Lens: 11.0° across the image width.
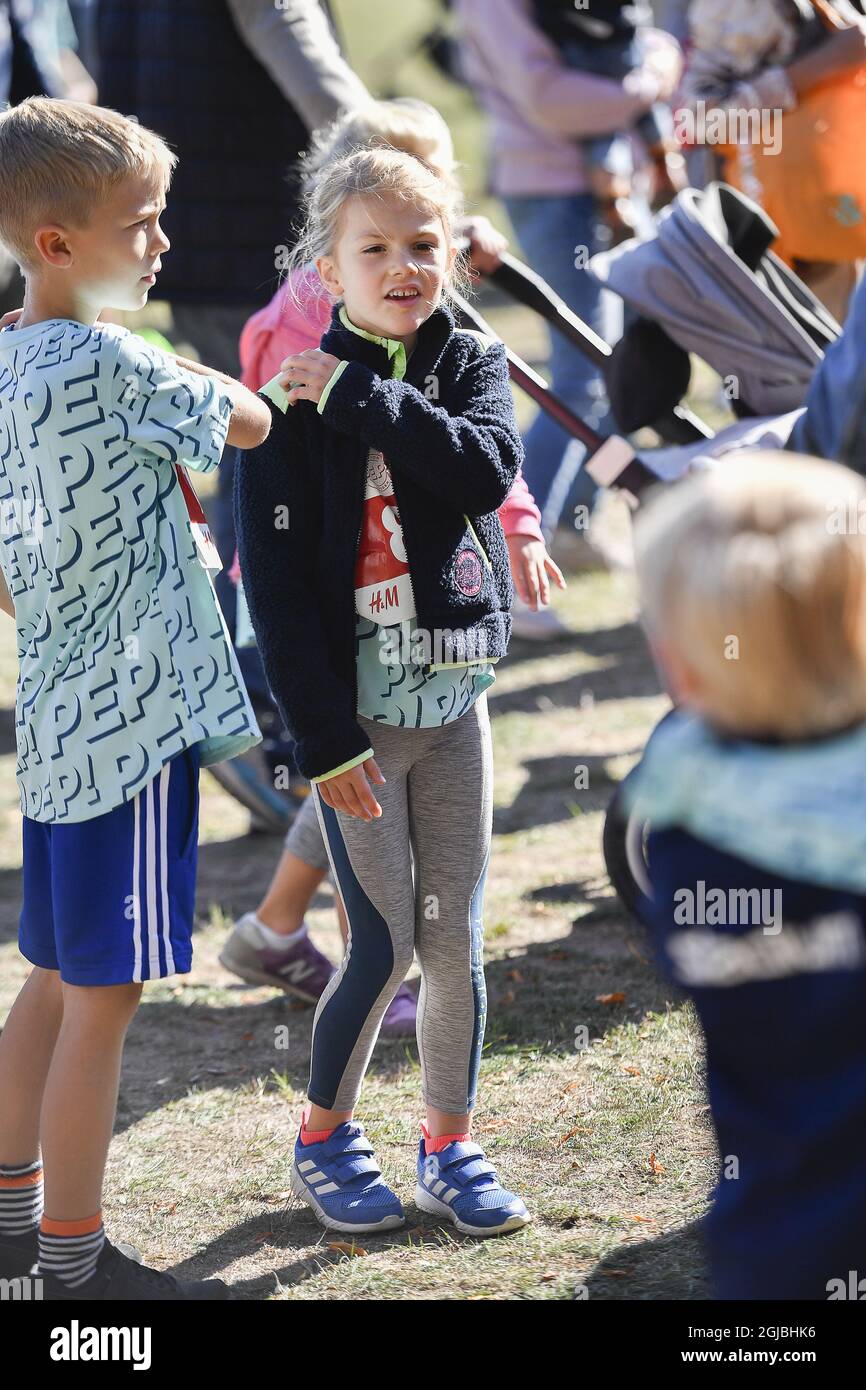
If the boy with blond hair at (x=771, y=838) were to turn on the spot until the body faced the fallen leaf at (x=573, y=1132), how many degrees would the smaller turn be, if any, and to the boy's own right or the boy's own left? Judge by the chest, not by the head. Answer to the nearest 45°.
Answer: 0° — they already face it

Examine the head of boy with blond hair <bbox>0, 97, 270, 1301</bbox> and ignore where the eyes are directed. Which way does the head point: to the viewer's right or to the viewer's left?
to the viewer's right

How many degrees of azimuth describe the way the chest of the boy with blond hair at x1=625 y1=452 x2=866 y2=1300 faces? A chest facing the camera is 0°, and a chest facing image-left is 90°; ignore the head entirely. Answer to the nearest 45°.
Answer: approximately 180°

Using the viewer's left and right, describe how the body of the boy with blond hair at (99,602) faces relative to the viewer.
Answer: facing away from the viewer and to the right of the viewer

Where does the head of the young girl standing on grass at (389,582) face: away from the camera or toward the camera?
toward the camera

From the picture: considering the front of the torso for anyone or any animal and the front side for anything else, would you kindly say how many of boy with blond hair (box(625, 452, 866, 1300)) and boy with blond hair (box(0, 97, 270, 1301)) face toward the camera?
0
